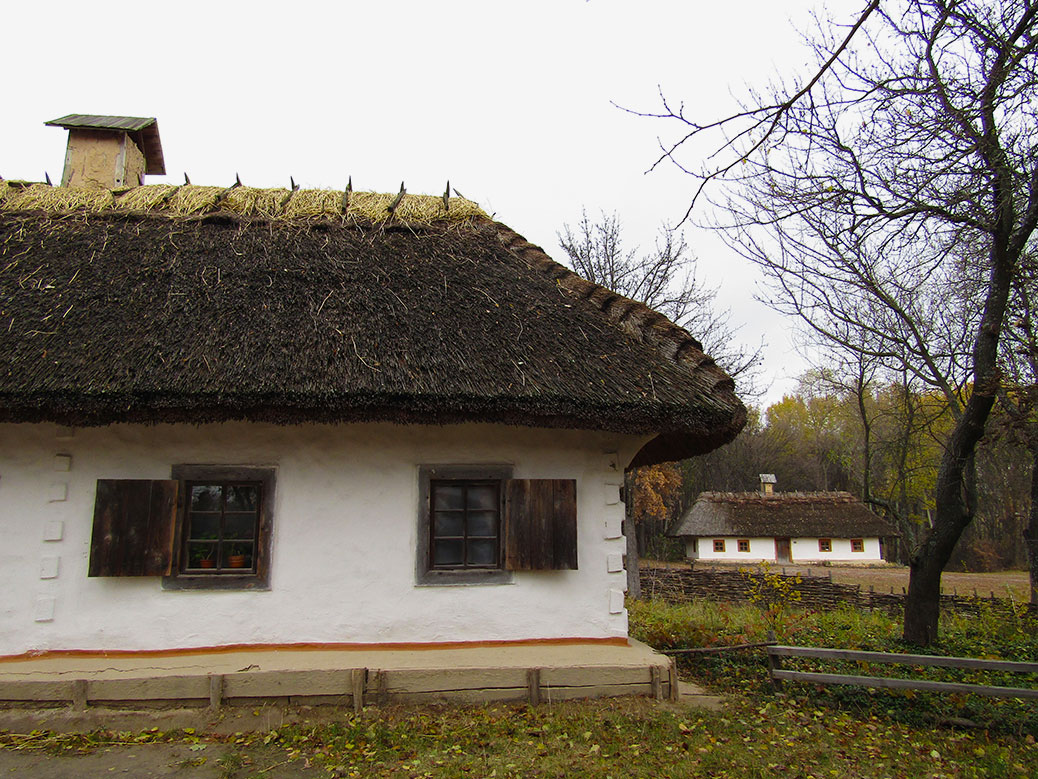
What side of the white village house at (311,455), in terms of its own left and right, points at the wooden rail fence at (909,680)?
left

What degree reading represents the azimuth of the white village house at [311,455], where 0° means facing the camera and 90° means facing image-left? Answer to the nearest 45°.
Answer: approximately 0°

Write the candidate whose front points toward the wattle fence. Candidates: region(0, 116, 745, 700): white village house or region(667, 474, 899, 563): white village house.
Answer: region(667, 474, 899, 563): white village house

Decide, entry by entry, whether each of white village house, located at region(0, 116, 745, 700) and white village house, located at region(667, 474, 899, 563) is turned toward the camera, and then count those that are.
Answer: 2

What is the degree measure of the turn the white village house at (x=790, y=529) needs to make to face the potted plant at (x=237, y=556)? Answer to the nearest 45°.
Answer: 0° — it already faces it

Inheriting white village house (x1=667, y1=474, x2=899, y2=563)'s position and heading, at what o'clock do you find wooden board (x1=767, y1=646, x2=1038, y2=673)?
The wooden board is roughly at 12 o'clock from the white village house.

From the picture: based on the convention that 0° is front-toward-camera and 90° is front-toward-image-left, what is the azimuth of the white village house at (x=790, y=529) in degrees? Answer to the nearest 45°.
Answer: approximately 0°
